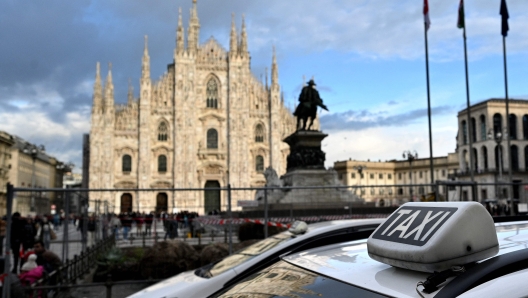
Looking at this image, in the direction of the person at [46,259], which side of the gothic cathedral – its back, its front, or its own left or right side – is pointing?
front

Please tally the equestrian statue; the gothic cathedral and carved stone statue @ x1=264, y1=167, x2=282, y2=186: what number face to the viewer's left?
1

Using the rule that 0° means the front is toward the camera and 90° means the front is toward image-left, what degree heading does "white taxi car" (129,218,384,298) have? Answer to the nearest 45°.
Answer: approximately 45°

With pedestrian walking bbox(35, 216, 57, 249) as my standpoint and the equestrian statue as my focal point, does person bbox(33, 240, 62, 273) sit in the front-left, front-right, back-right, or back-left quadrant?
back-right

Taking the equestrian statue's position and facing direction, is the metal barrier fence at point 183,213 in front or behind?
behind

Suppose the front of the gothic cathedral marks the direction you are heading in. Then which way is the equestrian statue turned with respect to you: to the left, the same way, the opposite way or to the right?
the opposite way

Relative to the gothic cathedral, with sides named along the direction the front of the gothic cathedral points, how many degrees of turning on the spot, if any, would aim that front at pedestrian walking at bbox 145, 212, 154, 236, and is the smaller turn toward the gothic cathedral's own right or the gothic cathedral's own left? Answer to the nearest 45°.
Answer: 0° — it already faces them
